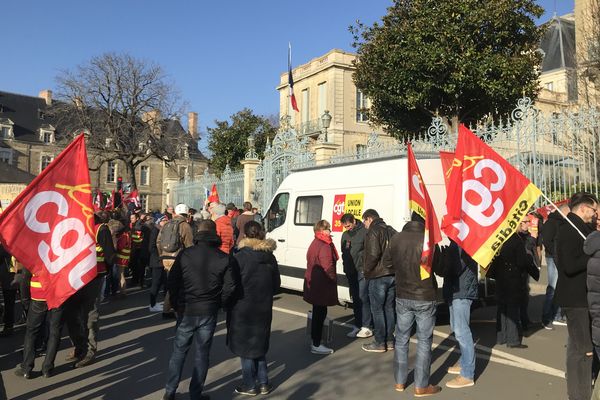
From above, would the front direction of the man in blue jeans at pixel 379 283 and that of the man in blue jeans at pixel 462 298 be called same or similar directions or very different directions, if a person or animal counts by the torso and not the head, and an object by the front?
same or similar directions

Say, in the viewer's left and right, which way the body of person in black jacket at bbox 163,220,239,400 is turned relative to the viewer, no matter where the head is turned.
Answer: facing away from the viewer

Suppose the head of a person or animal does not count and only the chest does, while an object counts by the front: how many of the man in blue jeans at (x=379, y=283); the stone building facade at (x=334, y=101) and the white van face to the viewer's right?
0

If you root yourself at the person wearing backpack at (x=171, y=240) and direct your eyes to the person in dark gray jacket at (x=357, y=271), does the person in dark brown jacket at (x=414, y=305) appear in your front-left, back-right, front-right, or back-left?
front-right

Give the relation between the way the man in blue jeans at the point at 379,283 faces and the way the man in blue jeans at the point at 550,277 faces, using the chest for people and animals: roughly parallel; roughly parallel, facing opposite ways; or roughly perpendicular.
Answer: roughly parallel, facing opposite ways

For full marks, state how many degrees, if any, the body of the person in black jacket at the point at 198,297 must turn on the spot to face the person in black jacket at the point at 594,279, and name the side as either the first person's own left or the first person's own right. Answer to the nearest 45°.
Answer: approximately 135° to the first person's own right

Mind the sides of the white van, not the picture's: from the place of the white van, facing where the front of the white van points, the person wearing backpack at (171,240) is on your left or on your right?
on your left

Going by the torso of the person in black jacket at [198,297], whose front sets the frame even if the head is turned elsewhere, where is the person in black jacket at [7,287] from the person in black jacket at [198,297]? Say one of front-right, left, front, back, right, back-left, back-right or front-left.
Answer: front-left

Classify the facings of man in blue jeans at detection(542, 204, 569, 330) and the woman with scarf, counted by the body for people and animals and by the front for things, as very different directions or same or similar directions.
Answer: same or similar directions

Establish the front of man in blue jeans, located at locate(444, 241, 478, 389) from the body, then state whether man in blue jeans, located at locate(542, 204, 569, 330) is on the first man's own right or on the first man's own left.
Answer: on the first man's own right
